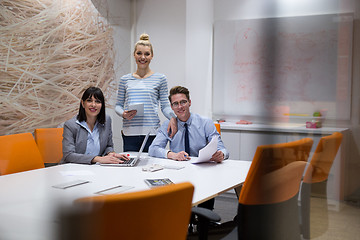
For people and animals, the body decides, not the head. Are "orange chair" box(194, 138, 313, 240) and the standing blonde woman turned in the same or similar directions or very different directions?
very different directions

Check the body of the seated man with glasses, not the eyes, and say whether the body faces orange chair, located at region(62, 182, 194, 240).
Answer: yes

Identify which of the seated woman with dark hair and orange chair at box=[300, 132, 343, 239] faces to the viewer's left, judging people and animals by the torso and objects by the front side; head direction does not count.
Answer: the orange chair

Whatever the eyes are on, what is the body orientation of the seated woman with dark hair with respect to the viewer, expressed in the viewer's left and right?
facing the viewer and to the right of the viewer

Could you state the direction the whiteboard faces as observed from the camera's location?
facing the viewer

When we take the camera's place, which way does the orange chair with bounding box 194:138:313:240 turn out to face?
facing away from the viewer and to the left of the viewer

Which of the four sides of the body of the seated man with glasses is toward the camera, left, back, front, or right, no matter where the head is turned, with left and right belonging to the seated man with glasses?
front

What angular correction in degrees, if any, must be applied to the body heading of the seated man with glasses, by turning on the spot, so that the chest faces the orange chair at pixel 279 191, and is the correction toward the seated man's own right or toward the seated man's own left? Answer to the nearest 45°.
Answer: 0° — they already face it

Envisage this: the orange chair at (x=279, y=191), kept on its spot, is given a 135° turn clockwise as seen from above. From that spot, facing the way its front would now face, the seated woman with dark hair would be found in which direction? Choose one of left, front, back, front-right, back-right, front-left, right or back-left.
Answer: back-left
